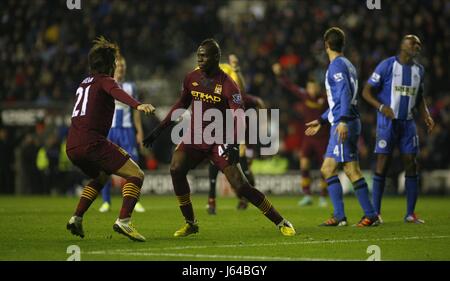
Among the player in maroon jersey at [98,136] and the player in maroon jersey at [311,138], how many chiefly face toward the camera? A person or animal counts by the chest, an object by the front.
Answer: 1

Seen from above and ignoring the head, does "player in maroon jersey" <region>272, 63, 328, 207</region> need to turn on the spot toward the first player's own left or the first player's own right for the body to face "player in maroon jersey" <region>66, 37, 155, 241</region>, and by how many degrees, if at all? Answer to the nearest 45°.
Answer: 0° — they already face them

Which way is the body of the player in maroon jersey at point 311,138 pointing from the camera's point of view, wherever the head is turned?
toward the camera

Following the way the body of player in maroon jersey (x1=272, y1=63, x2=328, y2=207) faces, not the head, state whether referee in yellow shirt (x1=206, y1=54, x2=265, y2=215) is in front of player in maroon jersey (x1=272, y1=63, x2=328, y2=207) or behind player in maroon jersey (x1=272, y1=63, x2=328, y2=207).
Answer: in front

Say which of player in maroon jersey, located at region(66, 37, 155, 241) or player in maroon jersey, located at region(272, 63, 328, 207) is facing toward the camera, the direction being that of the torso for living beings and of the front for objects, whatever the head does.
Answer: player in maroon jersey, located at region(272, 63, 328, 207)

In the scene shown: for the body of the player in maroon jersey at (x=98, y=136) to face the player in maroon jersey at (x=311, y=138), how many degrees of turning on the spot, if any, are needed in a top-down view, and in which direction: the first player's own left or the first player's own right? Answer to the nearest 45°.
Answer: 0° — they already face them

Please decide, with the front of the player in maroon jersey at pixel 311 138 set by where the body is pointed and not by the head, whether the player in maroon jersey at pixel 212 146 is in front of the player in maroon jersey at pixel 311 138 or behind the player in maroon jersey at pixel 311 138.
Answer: in front

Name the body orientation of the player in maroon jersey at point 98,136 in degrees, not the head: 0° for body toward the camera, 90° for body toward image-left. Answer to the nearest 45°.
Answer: approximately 225°
